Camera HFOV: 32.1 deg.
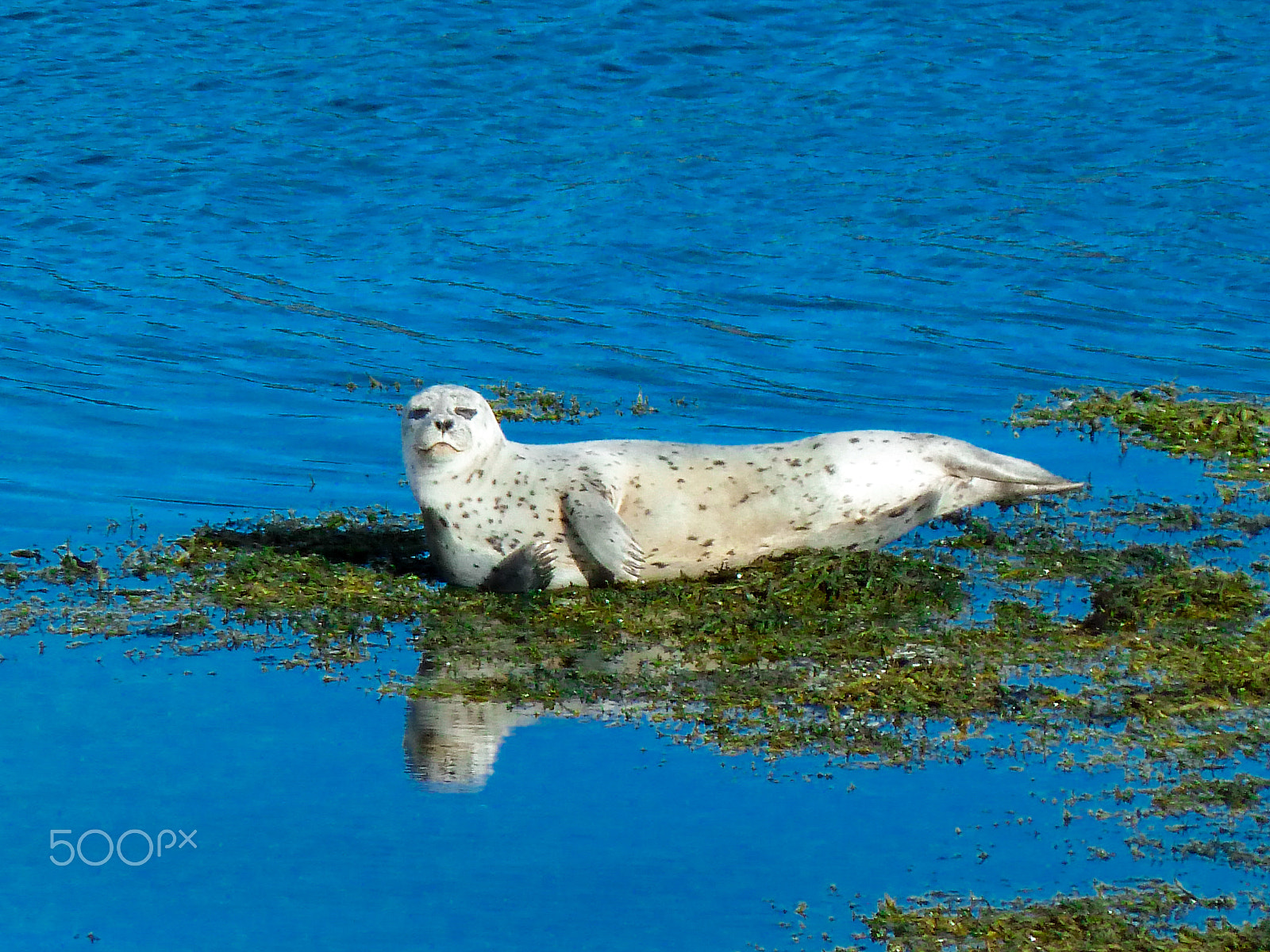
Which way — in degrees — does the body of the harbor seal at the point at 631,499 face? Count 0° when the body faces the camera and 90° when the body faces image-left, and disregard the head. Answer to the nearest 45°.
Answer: approximately 90°
